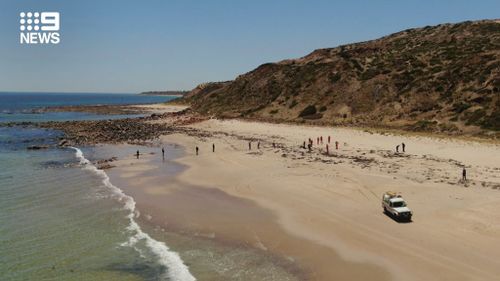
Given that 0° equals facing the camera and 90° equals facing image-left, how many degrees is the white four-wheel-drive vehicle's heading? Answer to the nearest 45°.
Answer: approximately 315°
